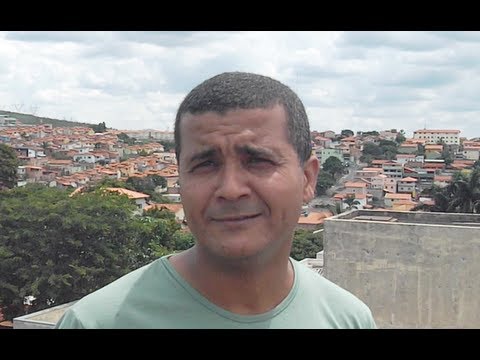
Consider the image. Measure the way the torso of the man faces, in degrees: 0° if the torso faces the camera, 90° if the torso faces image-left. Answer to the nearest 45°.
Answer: approximately 0°

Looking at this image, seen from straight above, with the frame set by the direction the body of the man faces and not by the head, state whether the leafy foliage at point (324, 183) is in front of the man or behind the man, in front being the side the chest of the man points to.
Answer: behind

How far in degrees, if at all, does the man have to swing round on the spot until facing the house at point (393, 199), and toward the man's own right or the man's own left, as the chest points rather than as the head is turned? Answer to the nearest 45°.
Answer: approximately 180°

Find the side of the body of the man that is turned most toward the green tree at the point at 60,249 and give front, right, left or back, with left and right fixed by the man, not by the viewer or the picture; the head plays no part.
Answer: back

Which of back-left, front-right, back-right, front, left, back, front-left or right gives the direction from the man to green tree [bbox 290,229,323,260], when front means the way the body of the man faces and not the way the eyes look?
back

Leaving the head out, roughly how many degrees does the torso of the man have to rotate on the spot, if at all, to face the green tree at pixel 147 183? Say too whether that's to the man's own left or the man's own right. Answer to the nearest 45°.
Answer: approximately 180°

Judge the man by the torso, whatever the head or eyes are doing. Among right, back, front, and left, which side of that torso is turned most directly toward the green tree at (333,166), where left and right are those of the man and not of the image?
back

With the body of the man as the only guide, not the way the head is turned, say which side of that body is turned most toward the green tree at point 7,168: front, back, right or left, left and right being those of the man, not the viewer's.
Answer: back

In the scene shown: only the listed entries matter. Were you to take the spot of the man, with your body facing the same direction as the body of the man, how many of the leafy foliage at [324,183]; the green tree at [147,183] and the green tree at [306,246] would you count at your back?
3
